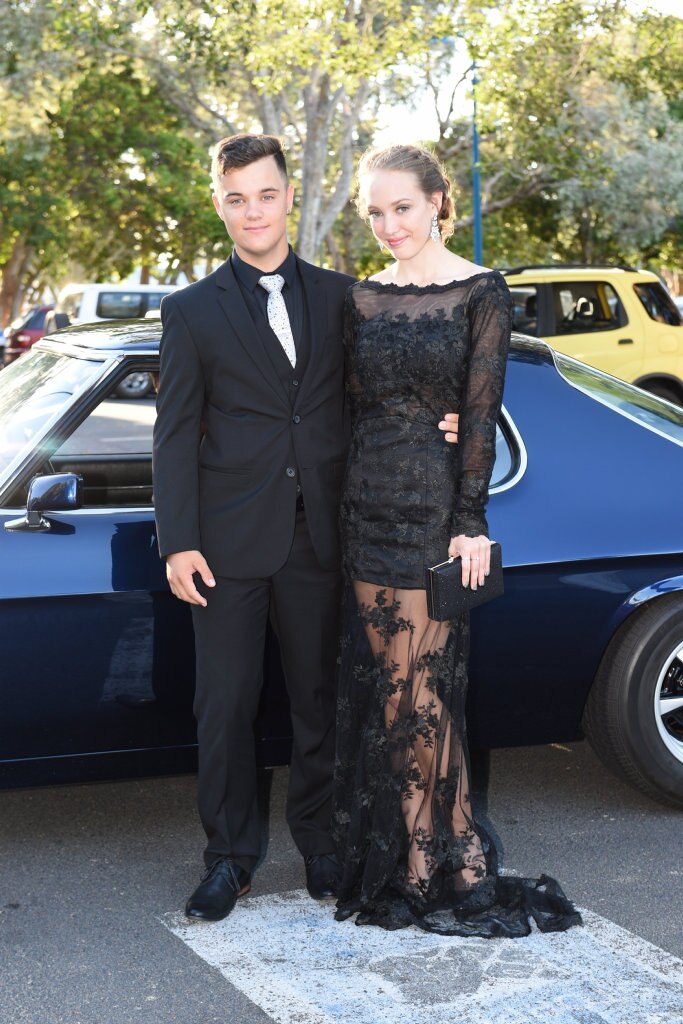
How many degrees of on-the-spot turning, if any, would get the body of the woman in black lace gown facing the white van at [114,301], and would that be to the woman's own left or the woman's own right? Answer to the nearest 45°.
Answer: approximately 135° to the woman's own right

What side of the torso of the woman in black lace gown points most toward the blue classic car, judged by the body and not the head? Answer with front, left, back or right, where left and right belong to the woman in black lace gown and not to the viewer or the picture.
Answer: back

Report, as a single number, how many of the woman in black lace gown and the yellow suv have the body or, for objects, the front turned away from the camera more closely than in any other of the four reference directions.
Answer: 0

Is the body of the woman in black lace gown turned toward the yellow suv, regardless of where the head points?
no

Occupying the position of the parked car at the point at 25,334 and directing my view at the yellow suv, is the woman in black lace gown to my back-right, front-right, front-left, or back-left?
front-right

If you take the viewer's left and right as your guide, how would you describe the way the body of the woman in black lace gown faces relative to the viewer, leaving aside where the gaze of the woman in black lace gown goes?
facing the viewer and to the left of the viewer

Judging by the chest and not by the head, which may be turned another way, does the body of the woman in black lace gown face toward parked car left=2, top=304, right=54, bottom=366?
no

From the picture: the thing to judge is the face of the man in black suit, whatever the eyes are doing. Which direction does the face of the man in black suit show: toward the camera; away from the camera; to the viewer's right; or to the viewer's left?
toward the camera
